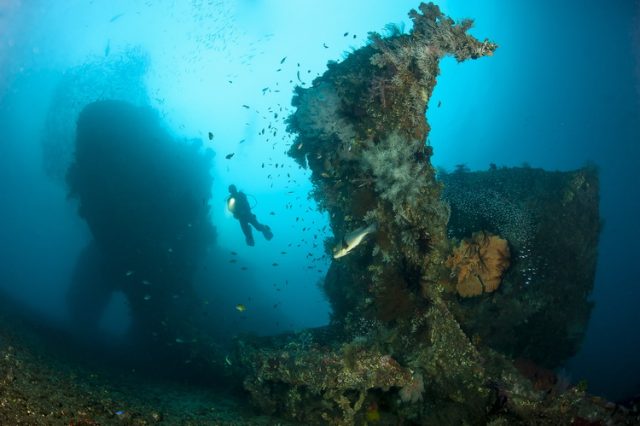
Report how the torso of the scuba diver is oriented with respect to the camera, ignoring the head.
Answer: to the viewer's left

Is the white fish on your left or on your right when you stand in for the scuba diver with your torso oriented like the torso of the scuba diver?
on your left

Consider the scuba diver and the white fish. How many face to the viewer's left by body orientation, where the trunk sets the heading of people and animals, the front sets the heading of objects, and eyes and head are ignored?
2

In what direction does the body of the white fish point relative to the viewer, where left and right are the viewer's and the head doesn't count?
facing to the left of the viewer
